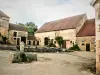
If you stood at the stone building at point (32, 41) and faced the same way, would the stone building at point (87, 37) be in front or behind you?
in front

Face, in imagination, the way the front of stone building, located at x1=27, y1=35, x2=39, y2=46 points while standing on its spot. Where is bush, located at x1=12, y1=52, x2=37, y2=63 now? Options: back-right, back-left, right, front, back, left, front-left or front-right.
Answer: front

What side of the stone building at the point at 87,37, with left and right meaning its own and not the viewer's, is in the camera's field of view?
front

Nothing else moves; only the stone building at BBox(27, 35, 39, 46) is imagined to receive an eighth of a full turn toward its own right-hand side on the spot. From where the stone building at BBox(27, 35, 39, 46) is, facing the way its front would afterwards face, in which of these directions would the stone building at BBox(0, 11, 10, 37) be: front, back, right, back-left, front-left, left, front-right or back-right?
front

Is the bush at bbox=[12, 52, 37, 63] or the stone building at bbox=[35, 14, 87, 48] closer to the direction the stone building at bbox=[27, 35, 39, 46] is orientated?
the bush

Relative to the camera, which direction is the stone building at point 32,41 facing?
toward the camera
